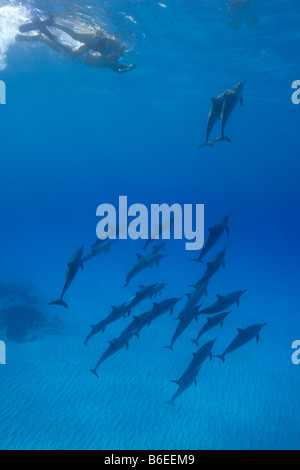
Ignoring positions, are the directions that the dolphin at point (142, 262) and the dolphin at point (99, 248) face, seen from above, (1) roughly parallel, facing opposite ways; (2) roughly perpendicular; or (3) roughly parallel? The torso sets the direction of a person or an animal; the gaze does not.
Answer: roughly parallel

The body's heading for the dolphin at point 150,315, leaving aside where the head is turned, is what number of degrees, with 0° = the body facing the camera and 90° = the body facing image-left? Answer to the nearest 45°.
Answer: approximately 270°

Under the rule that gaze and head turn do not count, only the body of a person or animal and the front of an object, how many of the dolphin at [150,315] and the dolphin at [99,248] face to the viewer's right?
2

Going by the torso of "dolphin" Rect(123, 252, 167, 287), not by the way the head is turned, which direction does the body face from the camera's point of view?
to the viewer's right

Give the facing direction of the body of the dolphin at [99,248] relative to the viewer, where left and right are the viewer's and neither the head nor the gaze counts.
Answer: facing to the right of the viewer

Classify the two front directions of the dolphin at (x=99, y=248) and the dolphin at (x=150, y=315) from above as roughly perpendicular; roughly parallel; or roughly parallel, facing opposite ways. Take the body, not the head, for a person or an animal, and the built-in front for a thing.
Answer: roughly parallel

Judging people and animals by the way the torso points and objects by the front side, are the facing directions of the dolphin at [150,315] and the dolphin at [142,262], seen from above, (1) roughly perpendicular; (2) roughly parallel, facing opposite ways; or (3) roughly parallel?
roughly parallel
